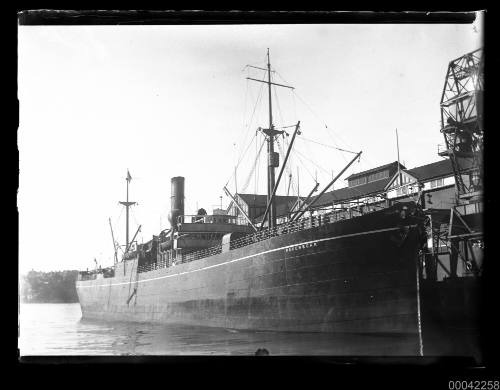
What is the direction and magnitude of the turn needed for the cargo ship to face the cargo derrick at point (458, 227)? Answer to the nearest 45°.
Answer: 0° — it already faces it

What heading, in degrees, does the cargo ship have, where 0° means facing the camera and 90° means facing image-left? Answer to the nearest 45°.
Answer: approximately 315°
